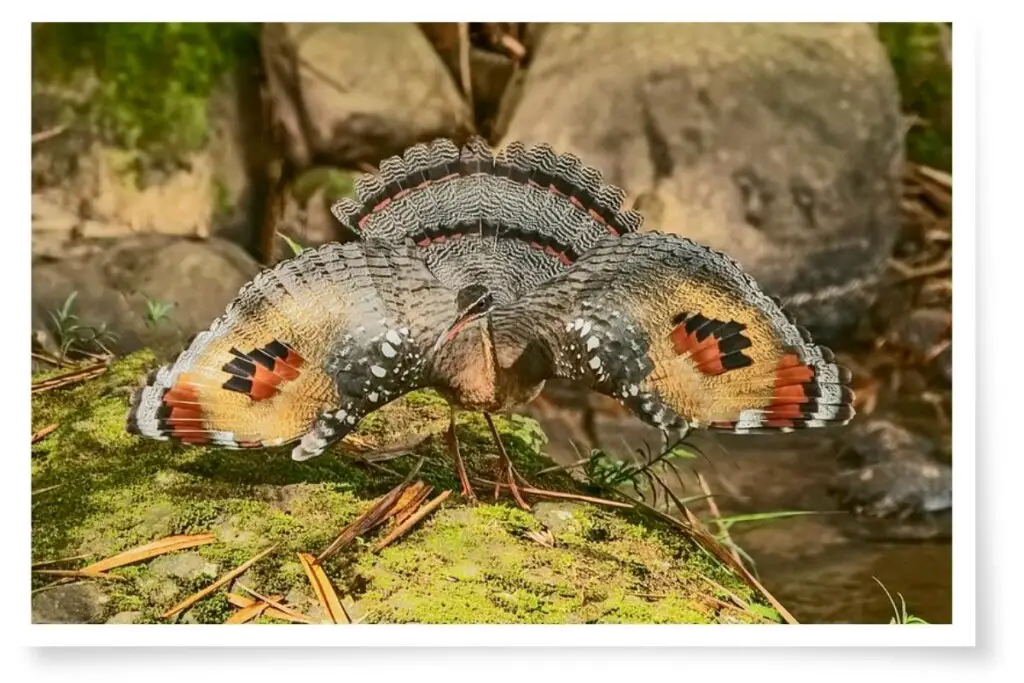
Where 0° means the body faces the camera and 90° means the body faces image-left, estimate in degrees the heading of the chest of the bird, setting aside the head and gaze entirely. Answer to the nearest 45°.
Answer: approximately 0°
